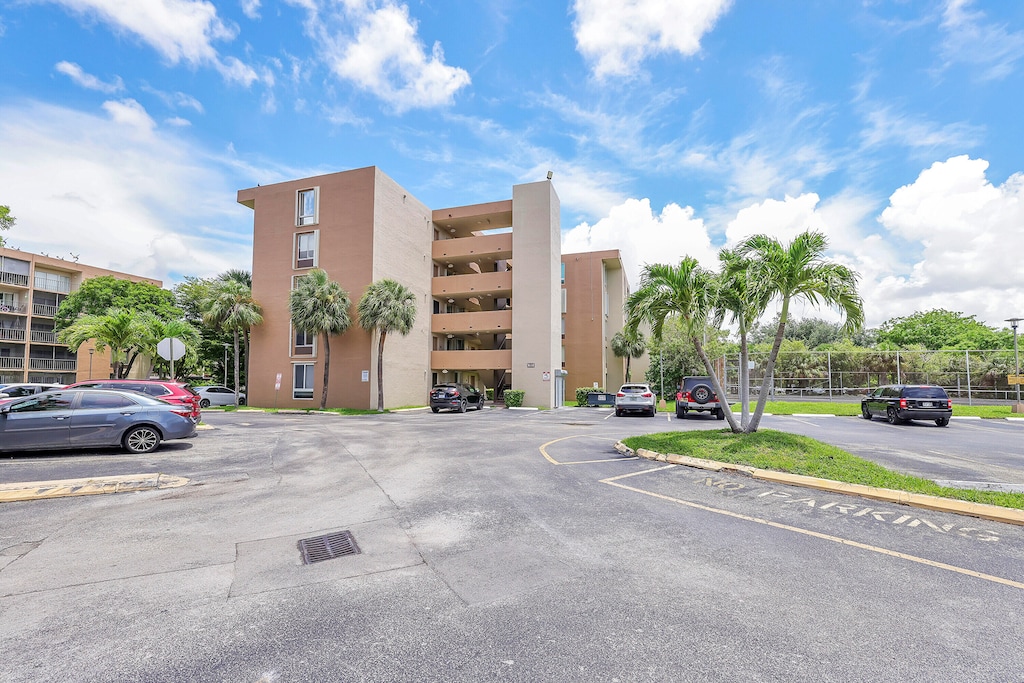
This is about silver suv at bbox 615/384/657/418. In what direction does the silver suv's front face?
away from the camera

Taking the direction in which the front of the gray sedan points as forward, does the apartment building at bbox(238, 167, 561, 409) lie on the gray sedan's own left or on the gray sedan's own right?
on the gray sedan's own right

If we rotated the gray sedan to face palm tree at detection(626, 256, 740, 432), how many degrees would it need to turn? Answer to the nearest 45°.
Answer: approximately 135° to its left

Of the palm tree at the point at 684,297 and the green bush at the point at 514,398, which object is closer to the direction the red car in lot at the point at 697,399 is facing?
the green bush

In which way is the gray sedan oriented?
to the viewer's left

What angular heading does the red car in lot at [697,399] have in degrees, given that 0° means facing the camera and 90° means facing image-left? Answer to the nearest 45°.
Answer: approximately 180°

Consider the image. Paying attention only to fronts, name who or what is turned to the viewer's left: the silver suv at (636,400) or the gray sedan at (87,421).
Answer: the gray sedan

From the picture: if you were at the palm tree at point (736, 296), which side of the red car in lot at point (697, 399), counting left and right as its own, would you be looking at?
back

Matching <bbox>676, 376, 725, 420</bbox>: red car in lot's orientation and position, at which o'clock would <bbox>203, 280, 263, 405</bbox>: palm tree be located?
The palm tree is roughly at 9 o'clock from the red car in lot.

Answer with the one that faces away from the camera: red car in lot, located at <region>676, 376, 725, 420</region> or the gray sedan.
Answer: the red car in lot

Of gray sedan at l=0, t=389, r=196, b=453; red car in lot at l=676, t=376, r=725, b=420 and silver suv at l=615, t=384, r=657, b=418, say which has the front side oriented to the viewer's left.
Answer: the gray sedan
